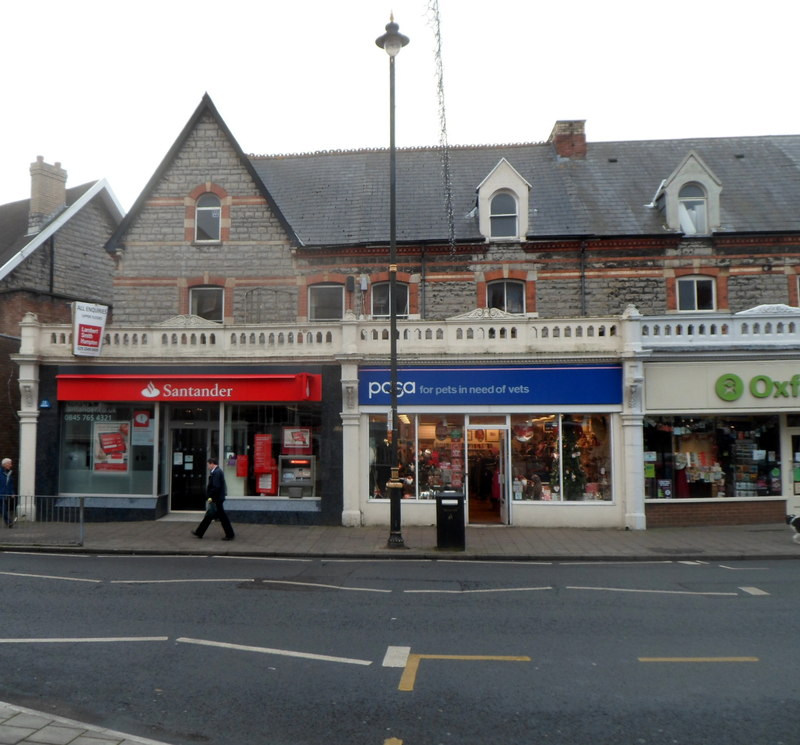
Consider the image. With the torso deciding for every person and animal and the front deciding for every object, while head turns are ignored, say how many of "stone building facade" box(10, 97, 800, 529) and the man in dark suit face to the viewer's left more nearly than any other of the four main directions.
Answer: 1

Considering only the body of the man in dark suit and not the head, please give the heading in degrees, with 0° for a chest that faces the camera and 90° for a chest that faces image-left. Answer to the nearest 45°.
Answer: approximately 90°

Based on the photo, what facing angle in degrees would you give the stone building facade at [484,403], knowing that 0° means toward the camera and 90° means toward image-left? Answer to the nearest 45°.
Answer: approximately 0°

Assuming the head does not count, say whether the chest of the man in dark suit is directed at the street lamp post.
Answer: no

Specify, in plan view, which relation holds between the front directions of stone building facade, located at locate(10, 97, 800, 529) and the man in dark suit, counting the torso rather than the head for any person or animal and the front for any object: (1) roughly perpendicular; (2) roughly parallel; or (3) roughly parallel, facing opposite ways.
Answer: roughly perpendicular

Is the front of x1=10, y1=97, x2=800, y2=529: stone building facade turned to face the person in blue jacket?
no

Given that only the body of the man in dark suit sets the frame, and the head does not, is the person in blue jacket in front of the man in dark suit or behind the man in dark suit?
in front

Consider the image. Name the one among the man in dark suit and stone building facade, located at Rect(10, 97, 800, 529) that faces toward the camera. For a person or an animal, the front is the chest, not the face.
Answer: the stone building facade

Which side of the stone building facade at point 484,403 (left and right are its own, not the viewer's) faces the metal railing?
right

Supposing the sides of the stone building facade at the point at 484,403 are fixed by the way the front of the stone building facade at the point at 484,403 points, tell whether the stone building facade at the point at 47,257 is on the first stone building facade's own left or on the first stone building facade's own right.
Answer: on the first stone building facade's own right

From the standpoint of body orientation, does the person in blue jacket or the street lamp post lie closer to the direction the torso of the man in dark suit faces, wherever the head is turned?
the person in blue jacket

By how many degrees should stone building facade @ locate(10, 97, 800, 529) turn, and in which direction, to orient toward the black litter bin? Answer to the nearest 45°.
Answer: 0° — it already faces it

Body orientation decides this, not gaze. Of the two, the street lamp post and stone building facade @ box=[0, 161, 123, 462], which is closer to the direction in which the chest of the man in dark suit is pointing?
the stone building facade

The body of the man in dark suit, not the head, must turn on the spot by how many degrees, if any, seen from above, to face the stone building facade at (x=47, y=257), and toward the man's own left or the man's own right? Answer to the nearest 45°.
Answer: approximately 45° to the man's own right
